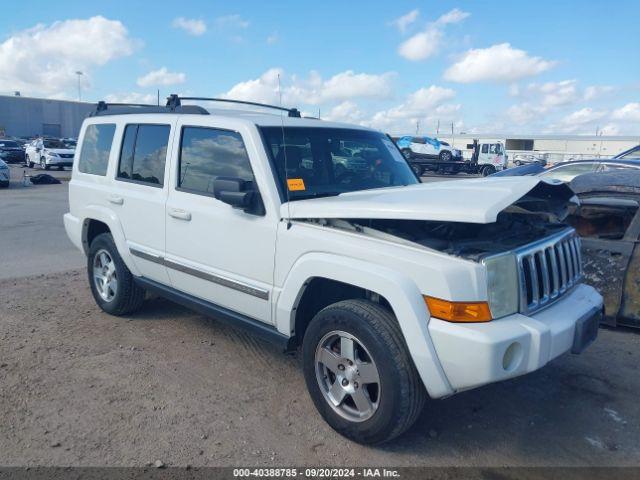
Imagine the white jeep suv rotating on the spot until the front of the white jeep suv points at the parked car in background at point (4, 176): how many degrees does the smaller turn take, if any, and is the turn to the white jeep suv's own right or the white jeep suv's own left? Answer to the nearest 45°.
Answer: approximately 180°

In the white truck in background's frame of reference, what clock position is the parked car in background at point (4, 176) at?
The parked car in background is roughly at 4 o'clock from the white truck in background.

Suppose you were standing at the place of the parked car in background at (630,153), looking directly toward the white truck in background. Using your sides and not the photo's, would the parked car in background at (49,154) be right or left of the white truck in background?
left

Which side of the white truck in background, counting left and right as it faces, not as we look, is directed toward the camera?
right

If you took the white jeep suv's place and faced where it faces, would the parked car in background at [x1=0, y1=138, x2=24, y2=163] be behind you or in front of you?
behind

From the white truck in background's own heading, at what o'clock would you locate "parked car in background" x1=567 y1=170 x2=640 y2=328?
The parked car in background is roughly at 3 o'clock from the white truck in background.

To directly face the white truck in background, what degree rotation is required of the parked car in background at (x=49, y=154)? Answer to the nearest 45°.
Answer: approximately 45° to its left

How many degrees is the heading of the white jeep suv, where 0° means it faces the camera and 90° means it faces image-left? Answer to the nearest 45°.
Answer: approximately 315°
